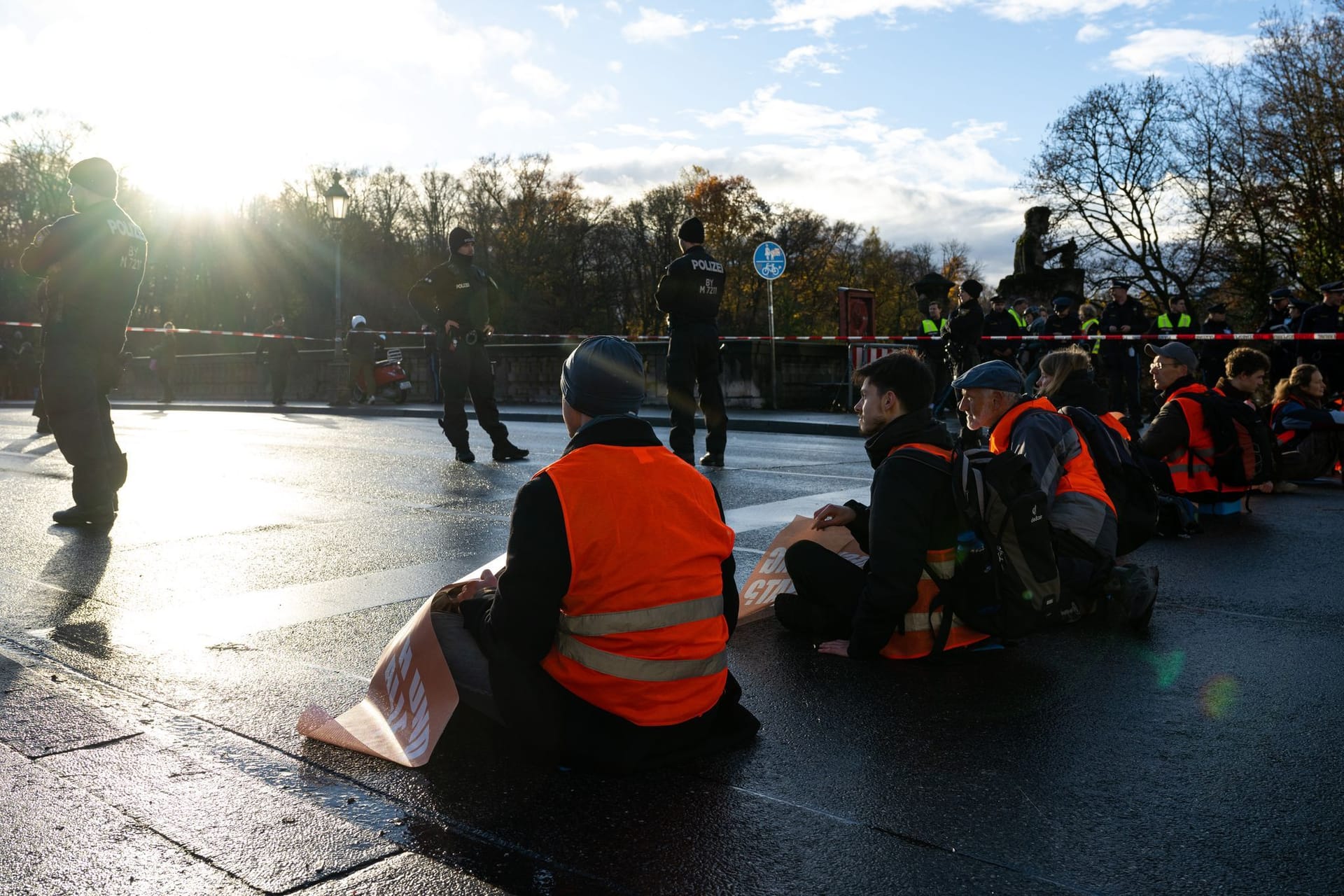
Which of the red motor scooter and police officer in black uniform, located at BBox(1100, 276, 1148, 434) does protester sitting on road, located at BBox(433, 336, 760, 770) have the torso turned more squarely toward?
the red motor scooter

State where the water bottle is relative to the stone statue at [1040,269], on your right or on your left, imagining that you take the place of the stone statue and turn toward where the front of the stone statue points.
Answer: on your right

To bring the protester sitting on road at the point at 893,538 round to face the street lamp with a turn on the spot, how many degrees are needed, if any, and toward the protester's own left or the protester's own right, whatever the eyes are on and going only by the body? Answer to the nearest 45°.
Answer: approximately 45° to the protester's own right

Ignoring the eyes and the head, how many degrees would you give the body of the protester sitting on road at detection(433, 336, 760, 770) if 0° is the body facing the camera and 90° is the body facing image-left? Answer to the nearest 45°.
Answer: approximately 135°

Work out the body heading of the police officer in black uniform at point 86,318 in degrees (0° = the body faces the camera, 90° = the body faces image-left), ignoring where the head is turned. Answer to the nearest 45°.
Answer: approximately 135°

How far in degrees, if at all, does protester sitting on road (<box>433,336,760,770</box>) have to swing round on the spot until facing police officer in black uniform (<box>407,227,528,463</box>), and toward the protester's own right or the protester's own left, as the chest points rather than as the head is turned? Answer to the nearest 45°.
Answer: approximately 45° to the protester's own right

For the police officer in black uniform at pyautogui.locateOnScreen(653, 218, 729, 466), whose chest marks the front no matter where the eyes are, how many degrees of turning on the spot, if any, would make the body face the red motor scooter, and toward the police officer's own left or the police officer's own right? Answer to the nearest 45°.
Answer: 0° — they already face it

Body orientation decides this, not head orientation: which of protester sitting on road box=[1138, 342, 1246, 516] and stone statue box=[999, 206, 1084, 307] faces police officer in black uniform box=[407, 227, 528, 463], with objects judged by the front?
the protester sitting on road

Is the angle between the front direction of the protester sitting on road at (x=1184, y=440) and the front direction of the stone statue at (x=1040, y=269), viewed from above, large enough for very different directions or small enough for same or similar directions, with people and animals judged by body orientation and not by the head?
very different directions

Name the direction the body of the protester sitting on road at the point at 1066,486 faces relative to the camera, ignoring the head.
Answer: to the viewer's left

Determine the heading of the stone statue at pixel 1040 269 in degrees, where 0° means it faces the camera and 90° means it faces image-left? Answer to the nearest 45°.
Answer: approximately 270°

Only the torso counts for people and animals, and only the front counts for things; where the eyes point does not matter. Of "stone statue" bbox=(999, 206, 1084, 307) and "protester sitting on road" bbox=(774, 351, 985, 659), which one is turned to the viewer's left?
the protester sitting on road
